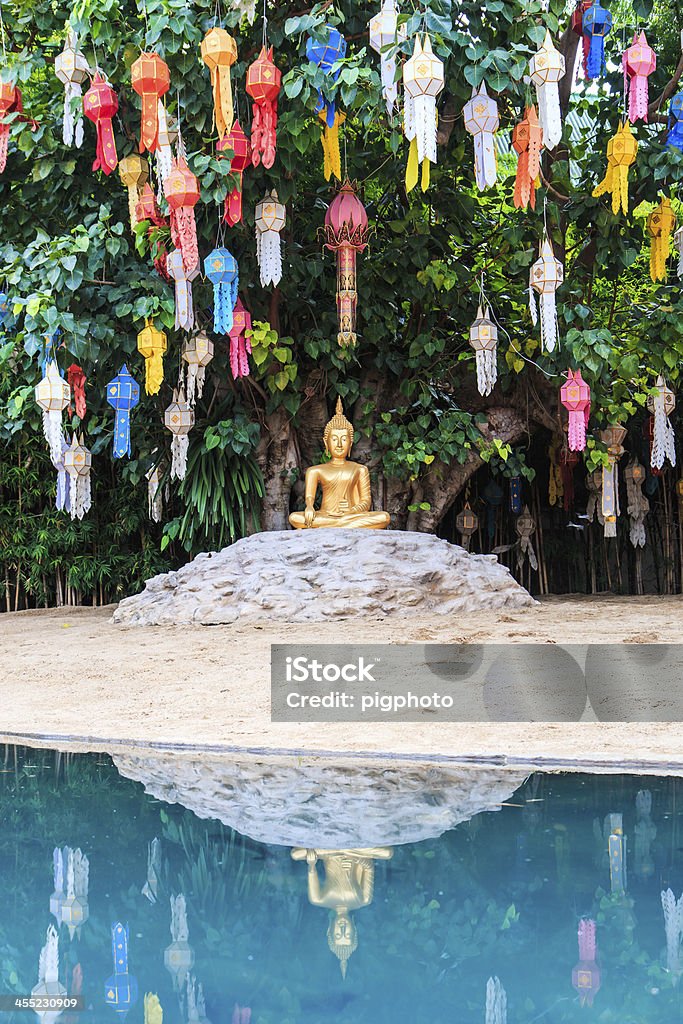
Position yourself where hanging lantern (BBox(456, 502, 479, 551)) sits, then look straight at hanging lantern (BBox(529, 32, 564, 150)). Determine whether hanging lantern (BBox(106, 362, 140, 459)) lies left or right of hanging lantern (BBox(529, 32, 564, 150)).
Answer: right

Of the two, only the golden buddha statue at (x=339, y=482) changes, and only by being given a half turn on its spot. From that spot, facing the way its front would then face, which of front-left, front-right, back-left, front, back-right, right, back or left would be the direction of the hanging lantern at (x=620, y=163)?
back-right

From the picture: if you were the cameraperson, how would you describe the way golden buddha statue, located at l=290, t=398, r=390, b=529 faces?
facing the viewer

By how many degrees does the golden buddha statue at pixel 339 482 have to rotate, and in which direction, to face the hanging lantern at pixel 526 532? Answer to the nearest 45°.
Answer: approximately 135° to its left

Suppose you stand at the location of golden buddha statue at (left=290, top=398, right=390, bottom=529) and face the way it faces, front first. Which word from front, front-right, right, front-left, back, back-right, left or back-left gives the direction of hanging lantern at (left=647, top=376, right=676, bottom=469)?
left

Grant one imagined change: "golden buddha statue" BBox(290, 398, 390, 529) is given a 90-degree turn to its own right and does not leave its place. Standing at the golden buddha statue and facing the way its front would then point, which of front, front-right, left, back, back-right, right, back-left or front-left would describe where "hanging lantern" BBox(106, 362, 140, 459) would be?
front-left

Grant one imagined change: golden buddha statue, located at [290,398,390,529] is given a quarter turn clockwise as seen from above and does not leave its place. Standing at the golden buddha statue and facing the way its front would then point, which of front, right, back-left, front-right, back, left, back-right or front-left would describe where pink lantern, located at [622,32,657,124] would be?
back-left
